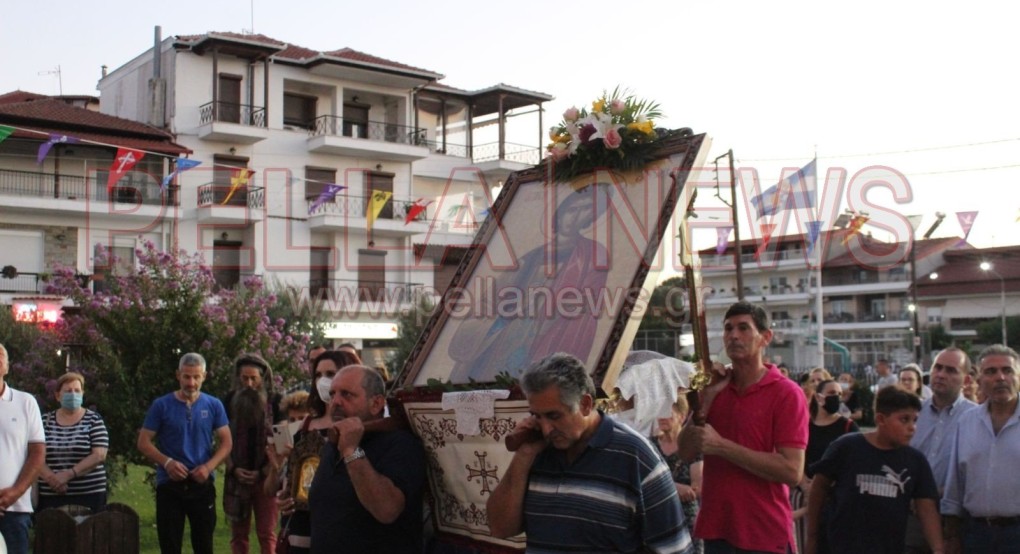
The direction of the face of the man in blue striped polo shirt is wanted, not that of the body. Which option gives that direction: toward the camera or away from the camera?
toward the camera

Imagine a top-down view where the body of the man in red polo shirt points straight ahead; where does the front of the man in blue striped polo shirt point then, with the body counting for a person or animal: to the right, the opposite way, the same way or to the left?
the same way

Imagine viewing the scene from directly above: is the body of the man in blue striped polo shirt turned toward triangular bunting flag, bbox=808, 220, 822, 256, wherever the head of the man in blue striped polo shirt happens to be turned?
no

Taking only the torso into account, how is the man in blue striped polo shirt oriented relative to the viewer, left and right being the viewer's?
facing the viewer and to the left of the viewer

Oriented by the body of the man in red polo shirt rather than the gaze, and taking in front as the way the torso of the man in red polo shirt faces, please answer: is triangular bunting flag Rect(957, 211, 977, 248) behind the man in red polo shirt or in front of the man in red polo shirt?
behind

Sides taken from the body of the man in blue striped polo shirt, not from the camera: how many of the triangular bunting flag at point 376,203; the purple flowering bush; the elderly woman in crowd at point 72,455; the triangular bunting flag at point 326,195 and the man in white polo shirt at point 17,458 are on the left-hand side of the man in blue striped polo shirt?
0

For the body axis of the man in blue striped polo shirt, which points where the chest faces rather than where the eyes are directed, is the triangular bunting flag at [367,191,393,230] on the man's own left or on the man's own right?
on the man's own right

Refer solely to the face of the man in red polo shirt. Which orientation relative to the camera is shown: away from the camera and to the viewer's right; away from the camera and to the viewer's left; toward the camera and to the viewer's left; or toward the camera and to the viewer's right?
toward the camera and to the viewer's left

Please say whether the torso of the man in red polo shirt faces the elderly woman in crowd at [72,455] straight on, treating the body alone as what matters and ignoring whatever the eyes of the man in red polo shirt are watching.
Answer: no

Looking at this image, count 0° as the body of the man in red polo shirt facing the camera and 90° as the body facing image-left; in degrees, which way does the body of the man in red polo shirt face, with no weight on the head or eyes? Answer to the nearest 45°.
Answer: approximately 45°

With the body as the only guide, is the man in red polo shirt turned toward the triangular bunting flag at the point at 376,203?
no

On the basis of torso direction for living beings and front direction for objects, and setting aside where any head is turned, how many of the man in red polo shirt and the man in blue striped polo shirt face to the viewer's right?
0

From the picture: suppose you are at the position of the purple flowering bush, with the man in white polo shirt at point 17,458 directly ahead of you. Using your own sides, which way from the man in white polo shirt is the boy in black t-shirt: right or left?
left

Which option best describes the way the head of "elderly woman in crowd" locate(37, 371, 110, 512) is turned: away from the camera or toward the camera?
toward the camera

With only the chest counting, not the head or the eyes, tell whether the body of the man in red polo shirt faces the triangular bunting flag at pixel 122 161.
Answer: no

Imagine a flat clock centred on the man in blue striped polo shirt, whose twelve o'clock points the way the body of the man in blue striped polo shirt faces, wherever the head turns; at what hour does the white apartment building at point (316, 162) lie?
The white apartment building is roughly at 4 o'clock from the man in blue striped polo shirt.
